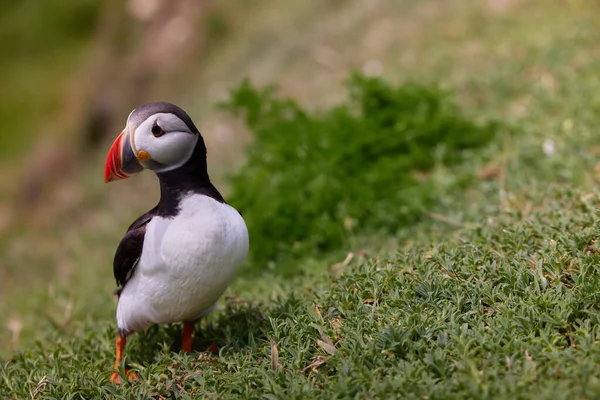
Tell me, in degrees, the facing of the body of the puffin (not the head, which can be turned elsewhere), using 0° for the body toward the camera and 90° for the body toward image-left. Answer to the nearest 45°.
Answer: approximately 315°
